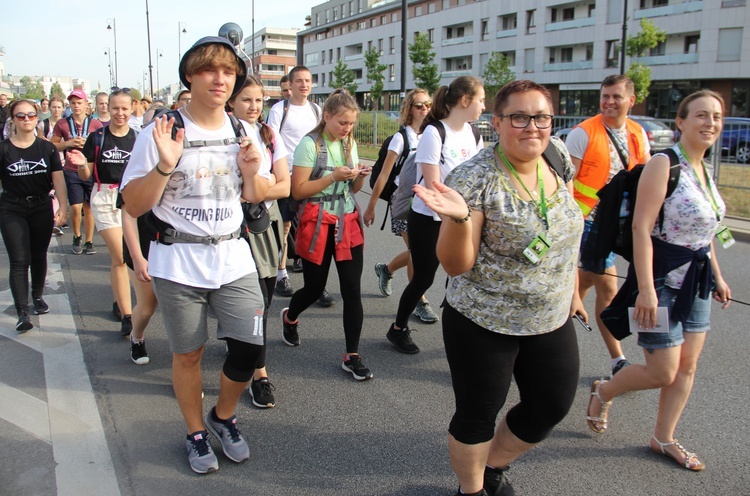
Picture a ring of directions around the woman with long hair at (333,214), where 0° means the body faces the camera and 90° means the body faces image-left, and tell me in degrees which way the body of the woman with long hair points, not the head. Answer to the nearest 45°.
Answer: approximately 315°

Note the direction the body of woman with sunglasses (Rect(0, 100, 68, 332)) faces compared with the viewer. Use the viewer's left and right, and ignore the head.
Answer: facing the viewer

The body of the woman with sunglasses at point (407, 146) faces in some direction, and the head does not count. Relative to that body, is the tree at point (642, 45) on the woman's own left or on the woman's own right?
on the woman's own left

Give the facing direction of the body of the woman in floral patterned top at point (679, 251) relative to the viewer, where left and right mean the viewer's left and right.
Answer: facing the viewer and to the right of the viewer

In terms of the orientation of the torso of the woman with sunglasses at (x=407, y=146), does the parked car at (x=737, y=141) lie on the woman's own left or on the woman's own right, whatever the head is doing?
on the woman's own left

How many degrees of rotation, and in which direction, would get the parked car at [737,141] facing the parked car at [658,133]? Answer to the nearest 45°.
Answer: approximately 45° to its left

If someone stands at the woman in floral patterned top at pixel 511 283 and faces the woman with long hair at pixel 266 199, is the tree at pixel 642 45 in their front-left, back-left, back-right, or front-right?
front-right

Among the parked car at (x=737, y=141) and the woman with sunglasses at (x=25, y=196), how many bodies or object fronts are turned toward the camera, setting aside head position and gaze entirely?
1

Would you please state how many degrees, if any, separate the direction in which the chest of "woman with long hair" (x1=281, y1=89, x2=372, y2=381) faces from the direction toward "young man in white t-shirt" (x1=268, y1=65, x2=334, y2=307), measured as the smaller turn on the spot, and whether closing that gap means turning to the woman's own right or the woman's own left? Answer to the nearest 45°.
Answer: approximately 135° to the woman's own left
